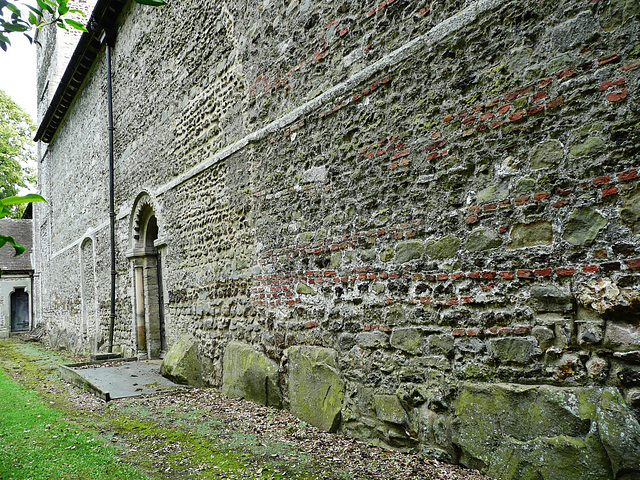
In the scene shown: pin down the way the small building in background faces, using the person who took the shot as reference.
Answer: facing the viewer

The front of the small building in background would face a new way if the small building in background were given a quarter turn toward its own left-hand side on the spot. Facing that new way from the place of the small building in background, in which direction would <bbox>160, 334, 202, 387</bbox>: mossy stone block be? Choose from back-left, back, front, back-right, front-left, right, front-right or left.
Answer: right
